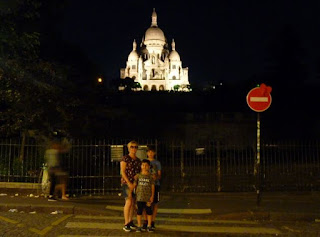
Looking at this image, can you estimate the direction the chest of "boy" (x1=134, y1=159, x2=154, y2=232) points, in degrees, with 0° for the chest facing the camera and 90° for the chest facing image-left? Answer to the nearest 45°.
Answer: approximately 0°

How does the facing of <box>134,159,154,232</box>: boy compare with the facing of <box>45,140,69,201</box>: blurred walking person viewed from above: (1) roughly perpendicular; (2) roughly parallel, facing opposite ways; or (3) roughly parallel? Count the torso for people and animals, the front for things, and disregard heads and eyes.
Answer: roughly perpendicular

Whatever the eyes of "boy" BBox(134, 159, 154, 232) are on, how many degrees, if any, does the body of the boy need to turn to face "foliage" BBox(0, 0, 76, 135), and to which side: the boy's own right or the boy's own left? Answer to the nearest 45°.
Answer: approximately 135° to the boy's own right

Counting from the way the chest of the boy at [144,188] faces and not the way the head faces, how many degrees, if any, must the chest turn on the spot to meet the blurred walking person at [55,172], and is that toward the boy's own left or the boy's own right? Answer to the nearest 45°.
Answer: approximately 135° to the boy's own right

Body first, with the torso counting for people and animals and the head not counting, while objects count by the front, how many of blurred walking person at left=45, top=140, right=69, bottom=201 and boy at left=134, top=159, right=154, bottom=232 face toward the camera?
1
